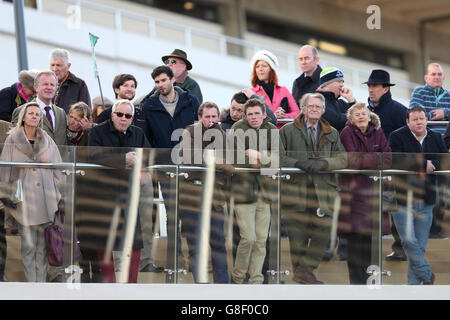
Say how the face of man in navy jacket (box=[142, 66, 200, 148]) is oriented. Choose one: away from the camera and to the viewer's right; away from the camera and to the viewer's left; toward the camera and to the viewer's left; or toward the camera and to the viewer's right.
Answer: toward the camera and to the viewer's left

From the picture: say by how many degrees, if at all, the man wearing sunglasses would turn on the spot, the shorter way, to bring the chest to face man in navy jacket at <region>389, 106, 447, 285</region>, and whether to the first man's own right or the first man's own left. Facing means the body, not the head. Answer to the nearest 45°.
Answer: approximately 90° to the first man's own left

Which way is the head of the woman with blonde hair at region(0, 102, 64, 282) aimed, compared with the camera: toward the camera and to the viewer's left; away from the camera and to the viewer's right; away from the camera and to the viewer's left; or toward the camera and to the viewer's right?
toward the camera and to the viewer's right

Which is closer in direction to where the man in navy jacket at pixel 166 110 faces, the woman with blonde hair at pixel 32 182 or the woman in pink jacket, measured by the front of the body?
the woman with blonde hair

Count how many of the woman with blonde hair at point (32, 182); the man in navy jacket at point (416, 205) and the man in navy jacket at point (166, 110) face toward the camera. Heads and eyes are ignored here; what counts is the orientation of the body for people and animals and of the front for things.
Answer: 3

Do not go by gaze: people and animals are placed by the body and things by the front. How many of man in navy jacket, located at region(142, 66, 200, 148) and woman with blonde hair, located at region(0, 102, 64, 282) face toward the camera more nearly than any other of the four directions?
2

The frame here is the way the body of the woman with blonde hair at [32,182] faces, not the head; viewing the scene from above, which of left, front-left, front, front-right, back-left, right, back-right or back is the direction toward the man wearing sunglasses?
back-left

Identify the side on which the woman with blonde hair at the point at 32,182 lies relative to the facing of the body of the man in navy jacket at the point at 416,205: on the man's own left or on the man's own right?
on the man's own right
